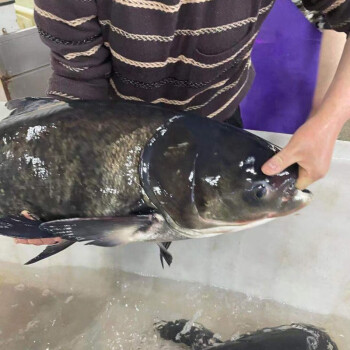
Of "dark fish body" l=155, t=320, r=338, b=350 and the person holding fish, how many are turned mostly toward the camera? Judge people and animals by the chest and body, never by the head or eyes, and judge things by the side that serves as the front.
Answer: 1

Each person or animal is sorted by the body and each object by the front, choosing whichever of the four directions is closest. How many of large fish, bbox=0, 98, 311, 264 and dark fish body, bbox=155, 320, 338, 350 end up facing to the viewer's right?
2

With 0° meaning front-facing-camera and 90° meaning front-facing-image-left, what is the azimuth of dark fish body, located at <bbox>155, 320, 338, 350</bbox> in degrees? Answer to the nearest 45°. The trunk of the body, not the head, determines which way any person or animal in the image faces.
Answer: approximately 270°

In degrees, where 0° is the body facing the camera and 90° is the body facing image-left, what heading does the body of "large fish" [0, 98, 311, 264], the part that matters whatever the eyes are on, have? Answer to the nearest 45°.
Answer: approximately 270°
